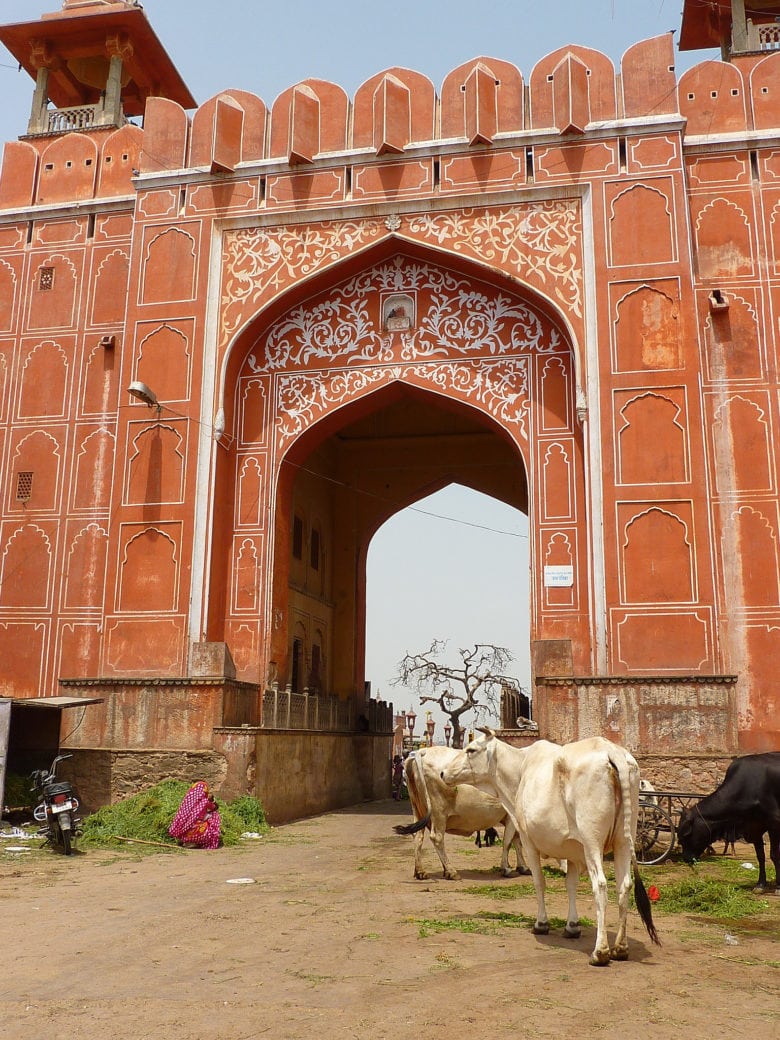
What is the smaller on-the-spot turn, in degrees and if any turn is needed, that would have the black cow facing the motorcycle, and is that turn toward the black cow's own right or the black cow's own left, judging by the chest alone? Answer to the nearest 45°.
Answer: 0° — it already faces it

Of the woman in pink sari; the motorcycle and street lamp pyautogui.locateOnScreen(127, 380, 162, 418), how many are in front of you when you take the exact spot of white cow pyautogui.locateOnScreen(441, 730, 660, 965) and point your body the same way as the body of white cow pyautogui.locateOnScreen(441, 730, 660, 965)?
3

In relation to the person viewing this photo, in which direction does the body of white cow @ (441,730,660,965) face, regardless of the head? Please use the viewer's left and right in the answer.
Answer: facing away from the viewer and to the left of the viewer

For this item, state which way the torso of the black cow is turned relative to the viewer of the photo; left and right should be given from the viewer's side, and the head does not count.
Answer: facing to the left of the viewer
